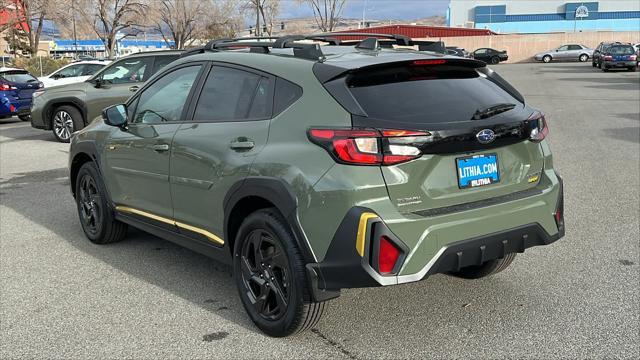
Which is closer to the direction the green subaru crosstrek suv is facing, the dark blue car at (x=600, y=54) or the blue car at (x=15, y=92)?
the blue car at (x=15, y=92)

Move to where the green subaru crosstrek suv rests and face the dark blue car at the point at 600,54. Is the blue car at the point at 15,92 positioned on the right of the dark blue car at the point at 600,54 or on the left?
left

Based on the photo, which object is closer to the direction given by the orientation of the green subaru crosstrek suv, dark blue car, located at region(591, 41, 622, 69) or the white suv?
the white suv

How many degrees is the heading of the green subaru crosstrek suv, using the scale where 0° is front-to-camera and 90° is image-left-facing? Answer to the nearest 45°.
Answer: approximately 135°

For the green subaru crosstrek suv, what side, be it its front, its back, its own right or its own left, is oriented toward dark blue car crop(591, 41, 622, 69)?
right
